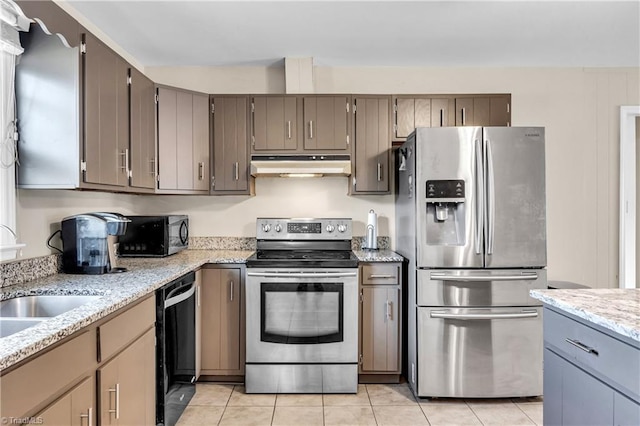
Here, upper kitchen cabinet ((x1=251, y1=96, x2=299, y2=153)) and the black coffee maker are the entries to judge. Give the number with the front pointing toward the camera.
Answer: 1

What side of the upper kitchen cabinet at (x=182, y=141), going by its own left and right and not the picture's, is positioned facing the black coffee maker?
right

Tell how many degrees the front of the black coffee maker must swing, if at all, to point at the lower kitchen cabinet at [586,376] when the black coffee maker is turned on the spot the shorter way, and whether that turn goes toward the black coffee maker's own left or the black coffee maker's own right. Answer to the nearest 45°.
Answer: approximately 45° to the black coffee maker's own right

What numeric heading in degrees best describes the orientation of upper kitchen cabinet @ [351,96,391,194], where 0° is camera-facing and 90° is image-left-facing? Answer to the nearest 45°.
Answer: approximately 0°

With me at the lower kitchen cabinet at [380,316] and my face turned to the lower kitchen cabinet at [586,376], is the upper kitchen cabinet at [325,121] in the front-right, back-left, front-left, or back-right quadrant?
back-right

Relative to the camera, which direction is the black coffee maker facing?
to the viewer's right

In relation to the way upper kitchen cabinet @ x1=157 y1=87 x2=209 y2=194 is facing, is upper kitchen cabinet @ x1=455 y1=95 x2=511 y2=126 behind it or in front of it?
in front
